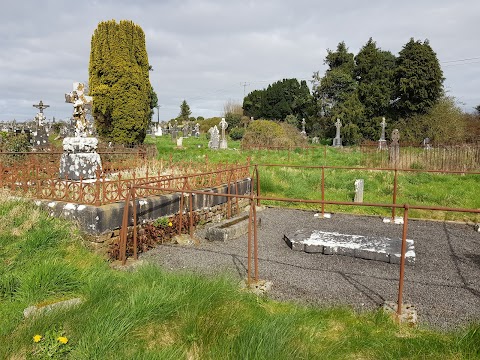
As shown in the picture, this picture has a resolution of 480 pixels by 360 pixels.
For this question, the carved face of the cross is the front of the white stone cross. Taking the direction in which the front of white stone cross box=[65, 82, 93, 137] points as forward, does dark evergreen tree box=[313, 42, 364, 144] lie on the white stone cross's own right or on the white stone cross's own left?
on the white stone cross's own left

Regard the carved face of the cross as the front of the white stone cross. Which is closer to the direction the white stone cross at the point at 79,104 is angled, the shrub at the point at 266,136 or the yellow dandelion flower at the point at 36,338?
the yellow dandelion flower

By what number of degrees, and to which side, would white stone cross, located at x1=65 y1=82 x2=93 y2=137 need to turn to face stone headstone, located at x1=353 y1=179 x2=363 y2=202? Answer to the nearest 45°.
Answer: approximately 45° to its left

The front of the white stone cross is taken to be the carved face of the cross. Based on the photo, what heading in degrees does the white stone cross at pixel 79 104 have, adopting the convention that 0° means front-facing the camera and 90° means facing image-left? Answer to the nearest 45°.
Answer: approximately 315°

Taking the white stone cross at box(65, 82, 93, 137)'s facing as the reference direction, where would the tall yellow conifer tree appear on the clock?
The tall yellow conifer tree is roughly at 8 o'clock from the white stone cross.

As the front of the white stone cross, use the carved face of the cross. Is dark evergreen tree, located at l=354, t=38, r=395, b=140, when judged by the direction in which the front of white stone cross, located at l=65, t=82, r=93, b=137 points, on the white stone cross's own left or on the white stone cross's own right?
on the white stone cross's own left

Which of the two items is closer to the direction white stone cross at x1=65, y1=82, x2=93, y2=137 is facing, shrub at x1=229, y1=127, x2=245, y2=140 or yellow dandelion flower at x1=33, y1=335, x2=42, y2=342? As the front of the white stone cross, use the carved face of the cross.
the yellow dandelion flower

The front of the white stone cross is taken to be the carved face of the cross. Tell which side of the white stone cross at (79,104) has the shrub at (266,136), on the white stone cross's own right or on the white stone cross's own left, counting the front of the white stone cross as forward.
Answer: on the white stone cross's own left

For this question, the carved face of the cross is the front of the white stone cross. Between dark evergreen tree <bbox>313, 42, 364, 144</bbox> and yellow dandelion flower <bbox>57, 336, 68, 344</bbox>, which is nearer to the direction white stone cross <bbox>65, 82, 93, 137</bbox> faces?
the yellow dandelion flower

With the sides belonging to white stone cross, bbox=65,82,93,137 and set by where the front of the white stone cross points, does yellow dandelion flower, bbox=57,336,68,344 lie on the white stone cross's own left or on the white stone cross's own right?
on the white stone cross's own right
